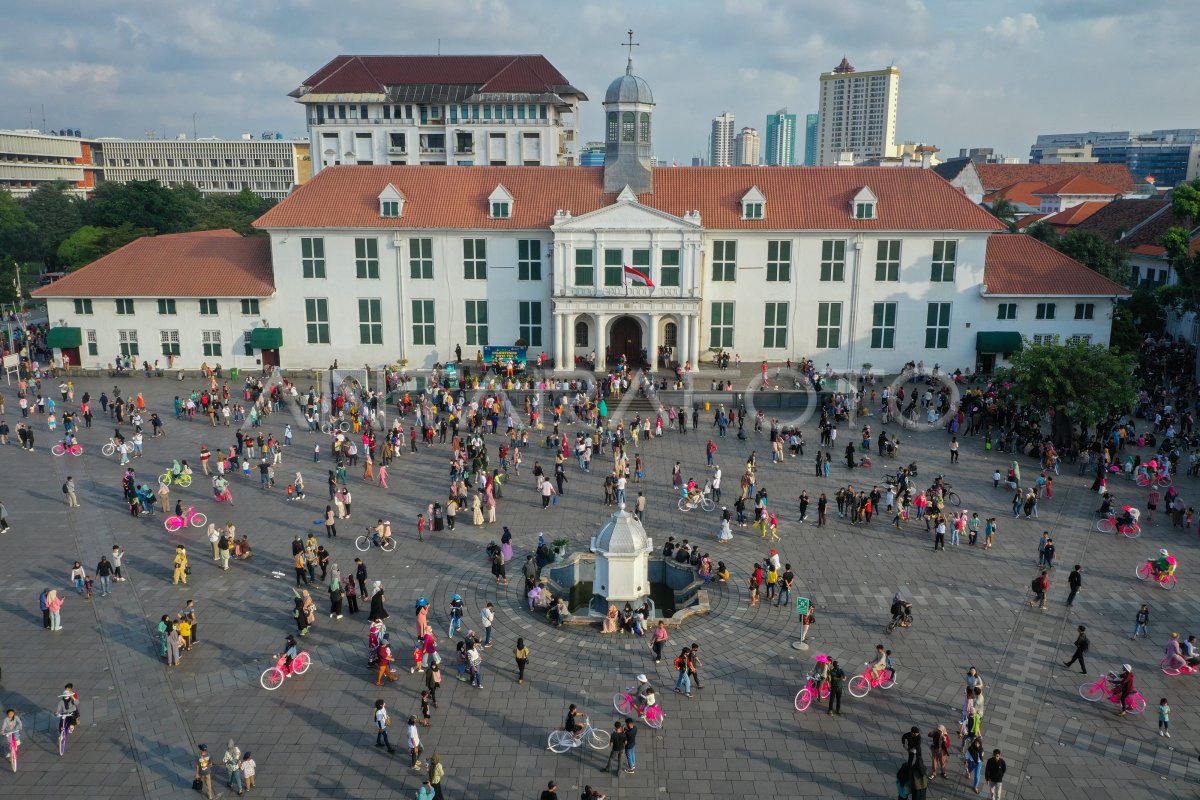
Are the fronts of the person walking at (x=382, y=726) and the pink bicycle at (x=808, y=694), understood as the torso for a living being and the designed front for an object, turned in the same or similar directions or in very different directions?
very different directions

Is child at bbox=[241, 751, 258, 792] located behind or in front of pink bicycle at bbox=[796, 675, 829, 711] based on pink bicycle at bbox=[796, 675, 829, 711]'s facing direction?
in front

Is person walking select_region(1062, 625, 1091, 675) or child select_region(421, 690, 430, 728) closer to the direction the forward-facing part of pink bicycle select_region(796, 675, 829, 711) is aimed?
the child

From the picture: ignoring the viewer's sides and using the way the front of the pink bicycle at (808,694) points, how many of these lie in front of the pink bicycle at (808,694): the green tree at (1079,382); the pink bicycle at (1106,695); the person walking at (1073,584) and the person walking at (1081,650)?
0

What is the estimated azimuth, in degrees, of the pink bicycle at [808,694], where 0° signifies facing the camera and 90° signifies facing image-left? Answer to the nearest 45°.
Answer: approximately 45°
